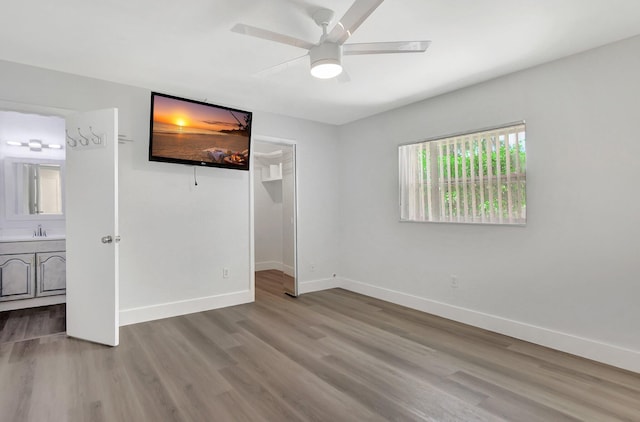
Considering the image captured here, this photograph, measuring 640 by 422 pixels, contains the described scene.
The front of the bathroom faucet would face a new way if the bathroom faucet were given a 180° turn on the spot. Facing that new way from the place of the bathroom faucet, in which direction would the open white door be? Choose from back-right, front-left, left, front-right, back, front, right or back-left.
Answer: back

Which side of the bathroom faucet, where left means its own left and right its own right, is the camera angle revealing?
front

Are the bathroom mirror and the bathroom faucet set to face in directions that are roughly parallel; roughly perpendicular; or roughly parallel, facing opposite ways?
roughly parallel

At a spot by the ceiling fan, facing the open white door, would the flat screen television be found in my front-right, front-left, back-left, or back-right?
front-right

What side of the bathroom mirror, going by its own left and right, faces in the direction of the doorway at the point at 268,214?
left

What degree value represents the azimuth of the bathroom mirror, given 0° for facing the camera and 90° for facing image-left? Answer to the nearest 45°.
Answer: approximately 0°

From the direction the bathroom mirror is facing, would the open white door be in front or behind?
in front

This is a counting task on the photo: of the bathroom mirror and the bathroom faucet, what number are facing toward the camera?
2

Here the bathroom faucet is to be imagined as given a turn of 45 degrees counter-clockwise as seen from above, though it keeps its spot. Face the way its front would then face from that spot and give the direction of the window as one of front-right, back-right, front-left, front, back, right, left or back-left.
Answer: front
